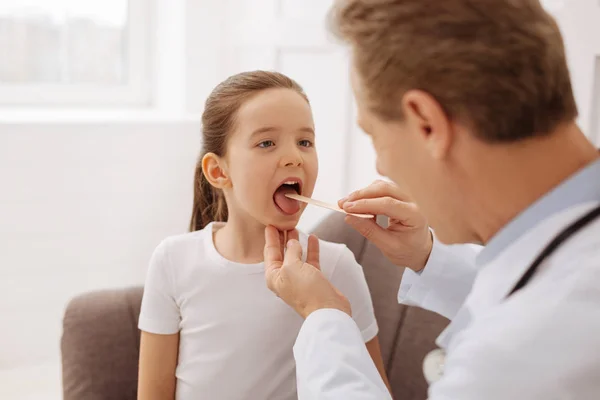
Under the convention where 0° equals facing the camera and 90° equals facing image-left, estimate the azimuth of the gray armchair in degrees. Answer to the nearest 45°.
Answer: approximately 45°

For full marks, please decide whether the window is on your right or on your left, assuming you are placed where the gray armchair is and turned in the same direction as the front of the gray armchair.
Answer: on your right

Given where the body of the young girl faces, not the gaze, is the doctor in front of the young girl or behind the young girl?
in front

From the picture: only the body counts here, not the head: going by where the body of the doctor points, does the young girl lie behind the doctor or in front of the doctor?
in front

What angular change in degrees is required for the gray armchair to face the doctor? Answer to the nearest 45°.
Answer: approximately 90° to its left

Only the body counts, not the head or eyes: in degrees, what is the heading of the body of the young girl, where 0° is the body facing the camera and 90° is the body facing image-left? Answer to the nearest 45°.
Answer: approximately 315°

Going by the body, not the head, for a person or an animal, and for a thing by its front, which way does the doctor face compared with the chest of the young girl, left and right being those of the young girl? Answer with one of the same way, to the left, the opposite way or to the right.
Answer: the opposite way

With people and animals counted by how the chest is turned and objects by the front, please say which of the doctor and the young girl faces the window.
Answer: the doctor

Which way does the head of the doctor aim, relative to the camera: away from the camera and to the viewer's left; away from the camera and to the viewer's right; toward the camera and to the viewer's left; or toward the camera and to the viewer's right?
away from the camera and to the viewer's left

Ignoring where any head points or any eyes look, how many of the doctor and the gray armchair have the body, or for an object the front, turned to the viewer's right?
0

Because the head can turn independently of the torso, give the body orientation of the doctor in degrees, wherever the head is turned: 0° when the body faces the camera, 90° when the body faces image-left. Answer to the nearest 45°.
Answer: approximately 135°

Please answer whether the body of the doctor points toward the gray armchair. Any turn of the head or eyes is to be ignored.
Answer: yes
